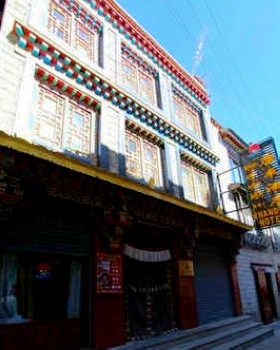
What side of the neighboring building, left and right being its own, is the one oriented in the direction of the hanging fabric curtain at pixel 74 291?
right

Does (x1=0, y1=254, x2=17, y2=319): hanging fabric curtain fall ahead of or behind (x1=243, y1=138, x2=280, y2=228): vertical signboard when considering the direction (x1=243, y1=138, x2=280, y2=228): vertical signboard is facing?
ahead

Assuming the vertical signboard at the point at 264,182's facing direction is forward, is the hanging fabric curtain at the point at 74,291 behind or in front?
in front

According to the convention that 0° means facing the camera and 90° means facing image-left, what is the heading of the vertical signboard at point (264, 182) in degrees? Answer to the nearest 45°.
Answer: approximately 45°

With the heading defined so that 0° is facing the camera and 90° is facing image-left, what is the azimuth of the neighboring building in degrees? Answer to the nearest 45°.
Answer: approximately 315°
